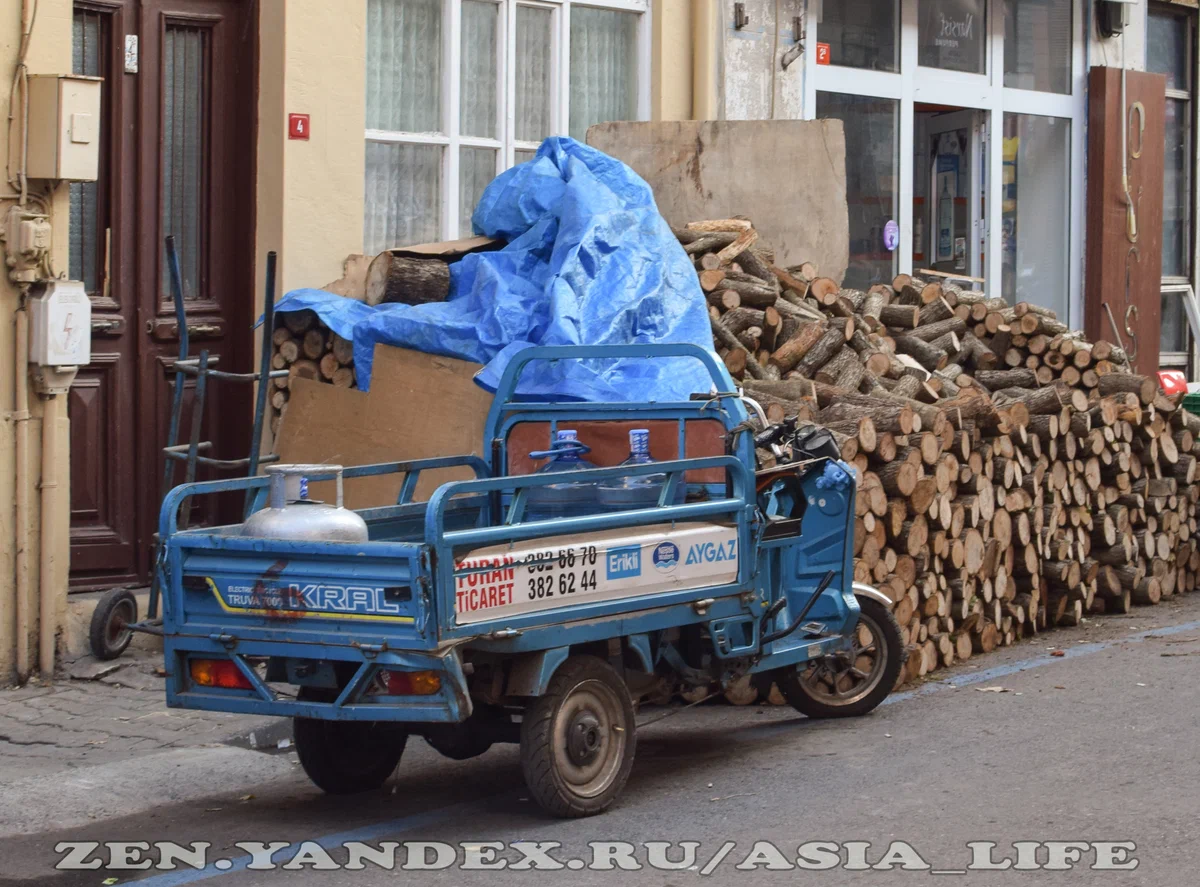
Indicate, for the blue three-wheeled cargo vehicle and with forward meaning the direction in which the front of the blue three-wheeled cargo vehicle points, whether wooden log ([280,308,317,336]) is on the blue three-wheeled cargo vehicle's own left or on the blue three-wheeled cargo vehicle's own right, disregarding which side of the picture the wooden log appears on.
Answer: on the blue three-wheeled cargo vehicle's own left

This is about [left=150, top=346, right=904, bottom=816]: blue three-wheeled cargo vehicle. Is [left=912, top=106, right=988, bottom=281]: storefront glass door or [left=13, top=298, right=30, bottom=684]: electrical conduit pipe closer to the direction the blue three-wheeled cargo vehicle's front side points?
the storefront glass door

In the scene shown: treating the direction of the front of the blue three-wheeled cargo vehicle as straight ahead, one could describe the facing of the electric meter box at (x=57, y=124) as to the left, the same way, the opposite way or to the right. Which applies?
to the right

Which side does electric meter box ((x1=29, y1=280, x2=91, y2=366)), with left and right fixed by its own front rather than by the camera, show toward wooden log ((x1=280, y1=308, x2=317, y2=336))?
left

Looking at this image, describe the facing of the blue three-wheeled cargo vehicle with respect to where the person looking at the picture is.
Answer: facing away from the viewer and to the right of the viewer

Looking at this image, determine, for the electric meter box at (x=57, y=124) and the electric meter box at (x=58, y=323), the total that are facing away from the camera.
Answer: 0

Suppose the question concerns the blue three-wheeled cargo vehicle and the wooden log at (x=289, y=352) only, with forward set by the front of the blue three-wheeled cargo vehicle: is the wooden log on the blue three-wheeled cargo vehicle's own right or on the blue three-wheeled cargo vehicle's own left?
on the blue three-wheeled cargo vehicle's own left

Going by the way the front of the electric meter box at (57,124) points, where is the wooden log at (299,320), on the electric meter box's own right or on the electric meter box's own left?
on the electric meter box's own left

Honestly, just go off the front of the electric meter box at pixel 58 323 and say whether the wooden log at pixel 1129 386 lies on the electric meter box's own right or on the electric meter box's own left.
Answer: on the electric meter box's own left

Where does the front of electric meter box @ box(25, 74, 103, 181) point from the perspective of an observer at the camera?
facing the viewer and to the right of the viewer
